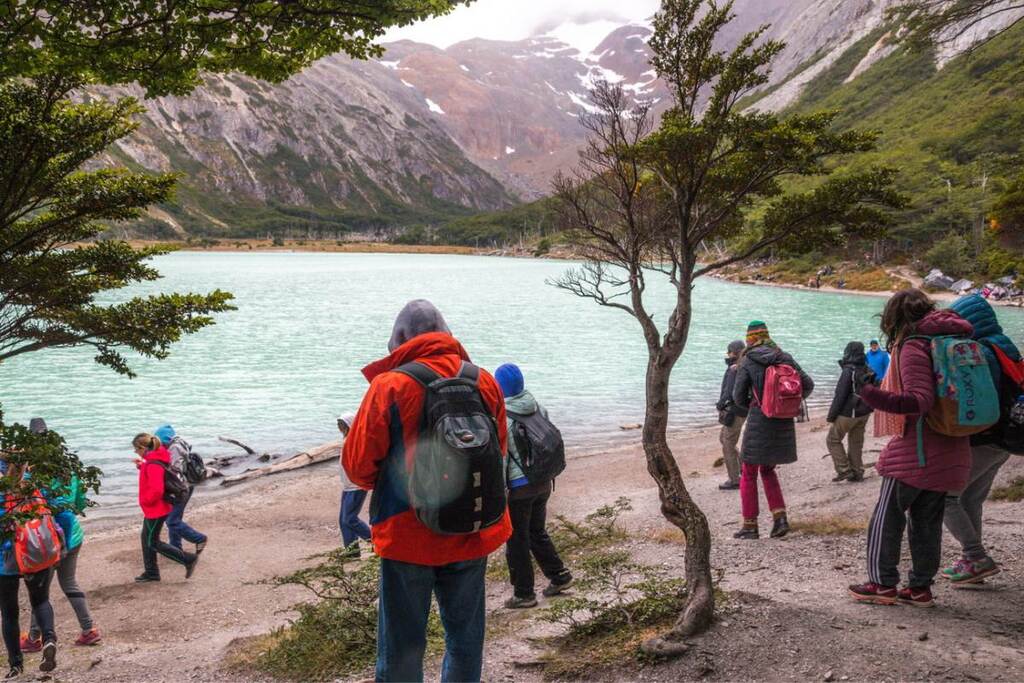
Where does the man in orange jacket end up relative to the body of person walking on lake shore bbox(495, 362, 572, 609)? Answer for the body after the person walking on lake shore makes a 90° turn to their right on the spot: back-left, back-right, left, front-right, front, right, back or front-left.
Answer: back-right

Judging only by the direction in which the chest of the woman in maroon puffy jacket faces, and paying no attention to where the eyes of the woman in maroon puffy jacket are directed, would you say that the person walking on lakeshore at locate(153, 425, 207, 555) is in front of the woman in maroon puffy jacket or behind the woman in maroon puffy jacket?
in front

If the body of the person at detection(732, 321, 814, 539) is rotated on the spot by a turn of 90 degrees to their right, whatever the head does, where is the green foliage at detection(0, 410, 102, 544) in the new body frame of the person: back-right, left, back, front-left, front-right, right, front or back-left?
back

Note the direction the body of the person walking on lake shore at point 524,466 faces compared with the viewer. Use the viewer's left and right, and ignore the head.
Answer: facing away from the viewer and to the left of the viewer

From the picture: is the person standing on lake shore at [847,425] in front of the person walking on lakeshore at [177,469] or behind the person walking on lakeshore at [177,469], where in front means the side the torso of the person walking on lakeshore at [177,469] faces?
behind

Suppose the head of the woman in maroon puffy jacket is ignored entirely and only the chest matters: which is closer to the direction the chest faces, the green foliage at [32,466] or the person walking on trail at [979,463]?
the green foliage

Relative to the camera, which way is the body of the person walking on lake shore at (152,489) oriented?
to the viewer's left

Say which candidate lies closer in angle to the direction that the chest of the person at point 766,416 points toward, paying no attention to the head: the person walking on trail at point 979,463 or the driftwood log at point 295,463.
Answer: the driftwood log

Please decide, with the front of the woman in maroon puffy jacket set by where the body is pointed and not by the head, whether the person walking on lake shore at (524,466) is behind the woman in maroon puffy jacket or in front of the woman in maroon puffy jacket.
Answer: in front

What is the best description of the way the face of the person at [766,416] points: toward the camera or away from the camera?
away from the camera

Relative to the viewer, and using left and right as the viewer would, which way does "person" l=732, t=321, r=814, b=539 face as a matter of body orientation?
facing away from the viewer and to the left of the viewer

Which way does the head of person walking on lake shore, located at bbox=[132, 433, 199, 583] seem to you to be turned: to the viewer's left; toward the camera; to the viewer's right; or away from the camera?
to the viewer's left
